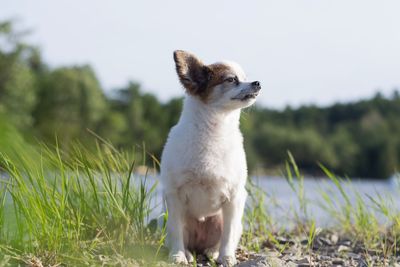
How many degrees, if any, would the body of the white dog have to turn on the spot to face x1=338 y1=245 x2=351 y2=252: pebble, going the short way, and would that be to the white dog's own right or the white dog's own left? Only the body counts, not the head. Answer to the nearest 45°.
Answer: approximately 135° to the white dog's own left

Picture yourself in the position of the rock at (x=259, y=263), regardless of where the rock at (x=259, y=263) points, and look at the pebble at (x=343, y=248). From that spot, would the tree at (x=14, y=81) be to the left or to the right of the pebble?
left

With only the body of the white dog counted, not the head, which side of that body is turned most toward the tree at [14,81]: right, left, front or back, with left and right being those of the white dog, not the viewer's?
back

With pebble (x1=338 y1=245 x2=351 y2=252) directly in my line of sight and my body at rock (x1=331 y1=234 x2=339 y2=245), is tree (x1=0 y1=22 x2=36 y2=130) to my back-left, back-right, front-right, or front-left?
back-right

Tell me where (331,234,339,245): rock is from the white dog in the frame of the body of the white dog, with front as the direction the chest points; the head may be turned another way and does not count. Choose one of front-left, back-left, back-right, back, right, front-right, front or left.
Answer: back-left

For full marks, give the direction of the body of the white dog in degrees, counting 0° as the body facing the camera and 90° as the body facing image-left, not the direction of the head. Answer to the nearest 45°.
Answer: approximately 0°
